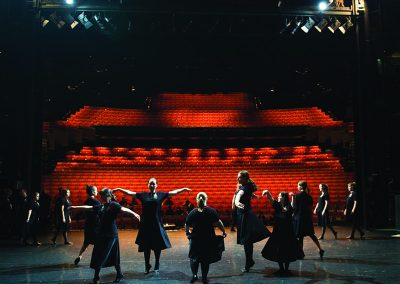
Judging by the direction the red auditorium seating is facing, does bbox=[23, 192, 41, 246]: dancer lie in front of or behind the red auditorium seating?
in front

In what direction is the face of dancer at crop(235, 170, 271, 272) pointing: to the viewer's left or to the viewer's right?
to the viewer's left

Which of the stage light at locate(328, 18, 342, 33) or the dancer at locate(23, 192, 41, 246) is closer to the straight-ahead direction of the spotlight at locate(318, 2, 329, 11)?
the dancer

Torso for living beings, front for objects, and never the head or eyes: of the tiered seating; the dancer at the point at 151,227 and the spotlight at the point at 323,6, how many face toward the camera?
3

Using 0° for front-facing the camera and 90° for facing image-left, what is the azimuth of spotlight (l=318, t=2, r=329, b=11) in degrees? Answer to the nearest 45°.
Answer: approximately 0°

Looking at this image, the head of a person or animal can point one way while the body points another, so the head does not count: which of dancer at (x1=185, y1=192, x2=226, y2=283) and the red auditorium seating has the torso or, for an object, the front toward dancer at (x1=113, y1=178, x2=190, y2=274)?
the red auditorium seating
